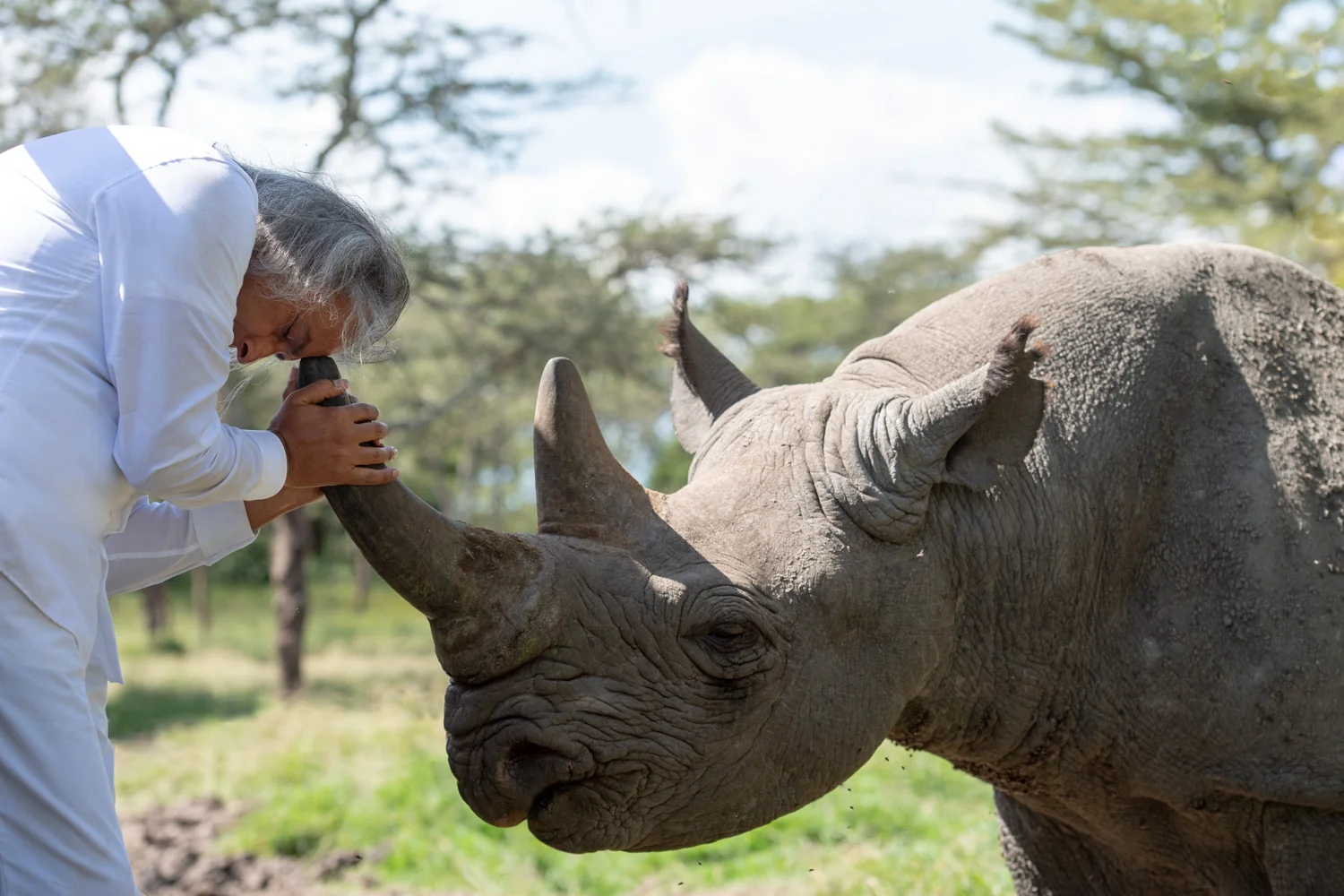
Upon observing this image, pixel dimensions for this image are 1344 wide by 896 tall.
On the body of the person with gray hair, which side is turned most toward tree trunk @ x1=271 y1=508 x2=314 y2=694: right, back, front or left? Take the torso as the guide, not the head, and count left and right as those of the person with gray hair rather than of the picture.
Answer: left

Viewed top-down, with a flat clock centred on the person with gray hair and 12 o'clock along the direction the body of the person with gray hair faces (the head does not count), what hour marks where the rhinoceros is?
The rhinoceros is roughly at 12 o'clock from the person with gray hair.

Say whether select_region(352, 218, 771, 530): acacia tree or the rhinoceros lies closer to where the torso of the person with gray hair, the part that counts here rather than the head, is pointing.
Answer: the rhinoceros

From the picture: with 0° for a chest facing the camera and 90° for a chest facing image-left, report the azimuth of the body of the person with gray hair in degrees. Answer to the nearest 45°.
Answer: approximately 270°

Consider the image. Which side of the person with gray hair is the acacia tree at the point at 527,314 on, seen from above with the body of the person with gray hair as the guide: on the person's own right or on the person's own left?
on the person's own left

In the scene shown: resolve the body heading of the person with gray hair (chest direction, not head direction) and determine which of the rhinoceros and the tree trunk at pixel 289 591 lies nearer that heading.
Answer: the rhinoceros

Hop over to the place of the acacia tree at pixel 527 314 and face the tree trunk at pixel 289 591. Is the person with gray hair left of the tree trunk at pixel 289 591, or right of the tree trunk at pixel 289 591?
left
